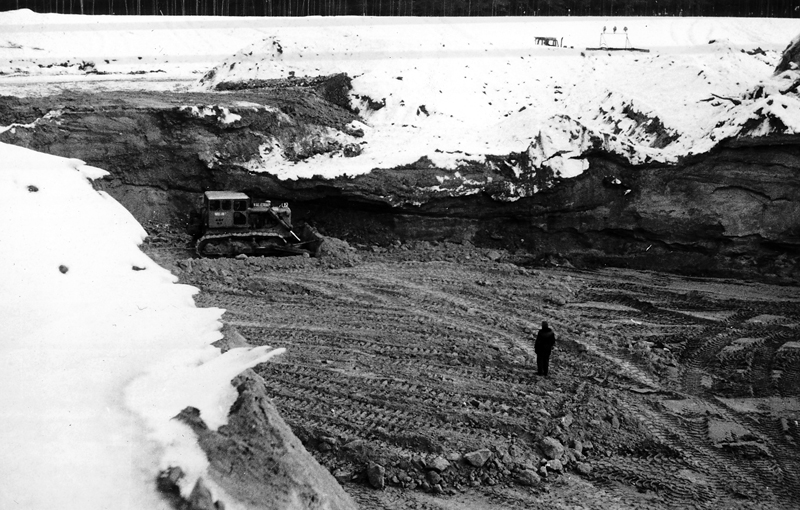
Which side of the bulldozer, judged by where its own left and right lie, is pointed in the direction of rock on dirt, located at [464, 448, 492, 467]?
right

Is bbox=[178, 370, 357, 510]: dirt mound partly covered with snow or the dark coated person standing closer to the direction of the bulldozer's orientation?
the dark coated person standing

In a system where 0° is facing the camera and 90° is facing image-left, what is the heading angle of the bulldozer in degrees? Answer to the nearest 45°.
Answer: approximately 270°

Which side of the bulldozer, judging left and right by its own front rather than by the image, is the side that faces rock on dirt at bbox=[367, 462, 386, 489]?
right

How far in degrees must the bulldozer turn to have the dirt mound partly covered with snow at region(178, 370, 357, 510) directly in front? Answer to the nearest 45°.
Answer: approximately 90° to its right

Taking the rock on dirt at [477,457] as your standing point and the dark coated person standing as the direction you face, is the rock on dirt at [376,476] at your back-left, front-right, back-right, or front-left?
back-left

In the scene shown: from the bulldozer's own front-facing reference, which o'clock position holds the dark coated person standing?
The dark coated person standing is roughly at 2 o'clock from the bulldozer.
